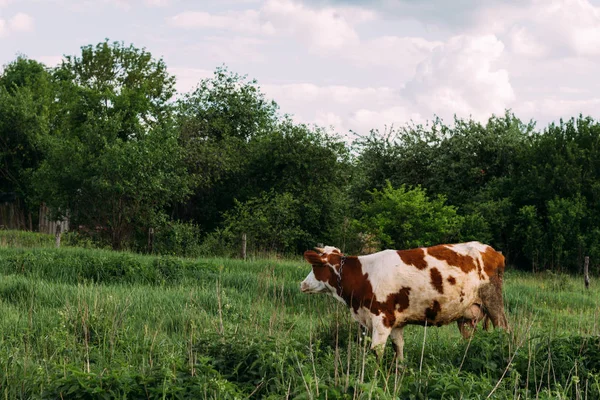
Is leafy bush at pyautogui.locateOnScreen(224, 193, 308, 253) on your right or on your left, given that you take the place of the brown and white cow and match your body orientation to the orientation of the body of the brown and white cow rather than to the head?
on your right

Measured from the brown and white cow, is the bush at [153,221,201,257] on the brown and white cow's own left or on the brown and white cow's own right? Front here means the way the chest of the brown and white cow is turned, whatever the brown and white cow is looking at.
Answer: on the brown and white cow's own right

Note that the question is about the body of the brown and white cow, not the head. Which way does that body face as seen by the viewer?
to the viewer's left

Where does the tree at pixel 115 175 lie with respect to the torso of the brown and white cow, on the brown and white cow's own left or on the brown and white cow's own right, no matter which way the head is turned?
on the brown and white cow's own right

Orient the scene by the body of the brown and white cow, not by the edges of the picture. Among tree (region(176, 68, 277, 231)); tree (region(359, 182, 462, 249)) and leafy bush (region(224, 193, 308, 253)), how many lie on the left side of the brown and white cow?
0

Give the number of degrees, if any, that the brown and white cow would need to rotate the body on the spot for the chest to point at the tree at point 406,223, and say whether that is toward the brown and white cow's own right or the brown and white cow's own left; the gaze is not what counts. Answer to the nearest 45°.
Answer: approximately 90° to the brown and white cow's own right

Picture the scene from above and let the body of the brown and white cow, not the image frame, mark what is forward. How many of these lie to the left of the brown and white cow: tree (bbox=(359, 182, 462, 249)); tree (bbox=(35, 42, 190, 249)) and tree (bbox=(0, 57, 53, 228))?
0

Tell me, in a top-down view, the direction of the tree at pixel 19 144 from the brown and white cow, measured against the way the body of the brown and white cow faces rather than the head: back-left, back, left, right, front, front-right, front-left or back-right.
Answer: front-right

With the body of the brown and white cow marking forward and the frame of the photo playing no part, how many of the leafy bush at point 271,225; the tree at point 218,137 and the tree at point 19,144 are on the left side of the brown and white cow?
0

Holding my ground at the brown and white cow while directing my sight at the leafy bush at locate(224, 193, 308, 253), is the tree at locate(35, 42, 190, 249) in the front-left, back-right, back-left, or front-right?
front-left

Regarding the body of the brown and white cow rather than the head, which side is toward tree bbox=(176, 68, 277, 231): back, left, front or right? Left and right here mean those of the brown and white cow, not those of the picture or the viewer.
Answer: right
